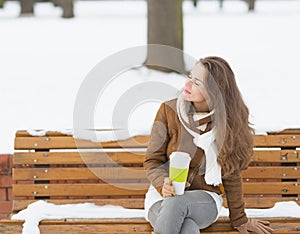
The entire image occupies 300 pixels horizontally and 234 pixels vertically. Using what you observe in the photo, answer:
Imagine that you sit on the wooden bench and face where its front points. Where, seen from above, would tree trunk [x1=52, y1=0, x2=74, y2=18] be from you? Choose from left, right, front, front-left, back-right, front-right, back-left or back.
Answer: back

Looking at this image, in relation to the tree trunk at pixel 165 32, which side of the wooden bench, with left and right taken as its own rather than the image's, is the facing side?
back

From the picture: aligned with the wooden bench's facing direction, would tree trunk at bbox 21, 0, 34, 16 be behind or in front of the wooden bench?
behind

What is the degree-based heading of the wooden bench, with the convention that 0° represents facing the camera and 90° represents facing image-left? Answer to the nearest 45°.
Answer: approximately 0°
